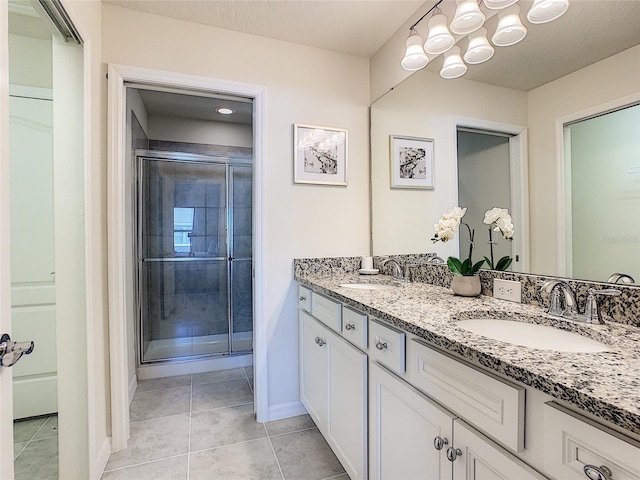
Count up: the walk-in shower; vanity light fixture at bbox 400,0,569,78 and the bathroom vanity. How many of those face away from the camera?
0

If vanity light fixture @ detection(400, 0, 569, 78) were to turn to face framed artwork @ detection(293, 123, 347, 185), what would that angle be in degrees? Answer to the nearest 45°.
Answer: approximately 45° to its right

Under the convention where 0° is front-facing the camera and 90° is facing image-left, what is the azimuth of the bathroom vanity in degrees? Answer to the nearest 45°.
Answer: approximately 45°

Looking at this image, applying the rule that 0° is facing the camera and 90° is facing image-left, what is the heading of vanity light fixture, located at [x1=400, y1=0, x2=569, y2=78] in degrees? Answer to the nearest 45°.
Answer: approximately 45°

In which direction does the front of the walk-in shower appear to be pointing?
toward the camera

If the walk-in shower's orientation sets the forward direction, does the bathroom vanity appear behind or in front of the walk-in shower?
in front

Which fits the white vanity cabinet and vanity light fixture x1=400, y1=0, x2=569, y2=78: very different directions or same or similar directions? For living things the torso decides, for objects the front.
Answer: same or similar directions

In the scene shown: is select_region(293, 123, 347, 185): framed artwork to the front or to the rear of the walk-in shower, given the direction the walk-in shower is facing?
to the front

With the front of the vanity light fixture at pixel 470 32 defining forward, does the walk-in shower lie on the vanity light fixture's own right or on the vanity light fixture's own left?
on the vanity light fixture's own right

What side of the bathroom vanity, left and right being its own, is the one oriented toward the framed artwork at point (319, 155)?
right

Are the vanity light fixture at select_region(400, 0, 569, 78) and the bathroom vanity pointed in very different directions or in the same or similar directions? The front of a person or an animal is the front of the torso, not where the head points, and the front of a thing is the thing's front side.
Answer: same or similar directions

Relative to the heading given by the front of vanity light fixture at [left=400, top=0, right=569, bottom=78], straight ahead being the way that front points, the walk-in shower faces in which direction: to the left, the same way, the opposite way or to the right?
to the left

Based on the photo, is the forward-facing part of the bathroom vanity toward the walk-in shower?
no

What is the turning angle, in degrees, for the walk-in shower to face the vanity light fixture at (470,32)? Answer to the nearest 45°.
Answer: approximately 45° to its left
